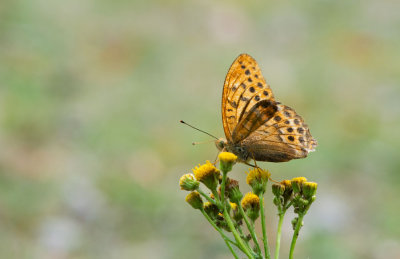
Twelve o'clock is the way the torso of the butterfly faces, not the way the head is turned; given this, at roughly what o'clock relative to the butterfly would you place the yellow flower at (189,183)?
The yellow flower is roughly at 11 o'clock from the butterfly.

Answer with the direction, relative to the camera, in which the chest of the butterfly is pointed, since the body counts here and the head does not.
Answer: to the viewer's left
